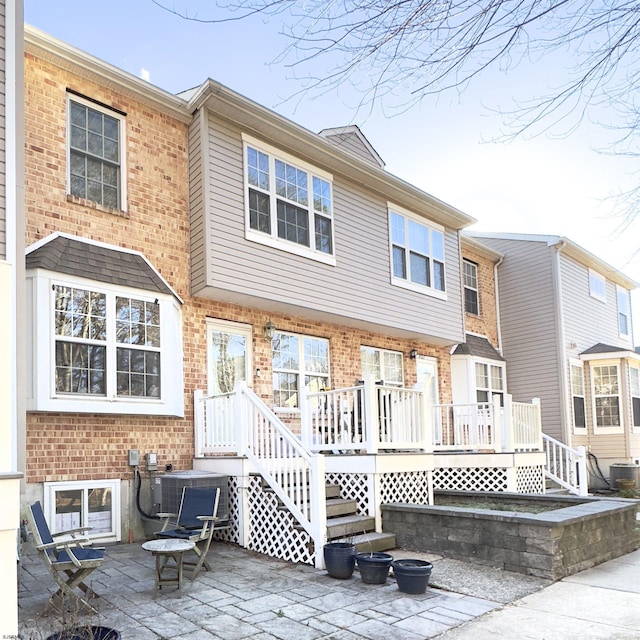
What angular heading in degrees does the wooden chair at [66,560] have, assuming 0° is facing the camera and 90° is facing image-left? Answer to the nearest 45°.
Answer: approximately 270°

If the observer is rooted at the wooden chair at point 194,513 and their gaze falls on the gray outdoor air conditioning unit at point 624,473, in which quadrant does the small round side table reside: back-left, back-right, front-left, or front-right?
back-right

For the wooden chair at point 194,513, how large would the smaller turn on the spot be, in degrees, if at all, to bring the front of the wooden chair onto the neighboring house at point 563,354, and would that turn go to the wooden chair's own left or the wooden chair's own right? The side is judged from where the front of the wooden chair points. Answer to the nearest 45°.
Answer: approximately 180°

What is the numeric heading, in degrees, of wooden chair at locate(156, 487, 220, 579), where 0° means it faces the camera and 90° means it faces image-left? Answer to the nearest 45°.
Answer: approximately 45°

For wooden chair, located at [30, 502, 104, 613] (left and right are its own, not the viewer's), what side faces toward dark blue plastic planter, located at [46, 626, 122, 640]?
right

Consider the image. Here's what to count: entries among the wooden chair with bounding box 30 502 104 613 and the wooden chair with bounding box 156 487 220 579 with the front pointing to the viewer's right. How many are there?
1

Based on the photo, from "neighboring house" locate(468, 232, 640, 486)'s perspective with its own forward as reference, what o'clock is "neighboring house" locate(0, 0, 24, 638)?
"neighboring house" locate(0, 0, 24, 638) is roughly at 2 o'clock from "neighboring house" locate(468, 232, 640, 486).

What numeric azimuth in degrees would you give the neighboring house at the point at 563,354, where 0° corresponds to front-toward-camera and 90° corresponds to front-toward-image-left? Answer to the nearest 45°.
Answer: approximately 315°

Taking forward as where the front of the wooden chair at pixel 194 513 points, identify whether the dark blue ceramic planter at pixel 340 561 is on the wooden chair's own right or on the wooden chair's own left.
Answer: on the wooden chair's own left

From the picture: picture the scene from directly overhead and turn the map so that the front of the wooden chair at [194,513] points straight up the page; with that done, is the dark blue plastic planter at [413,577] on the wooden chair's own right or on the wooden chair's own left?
on the wooden chair's own left
